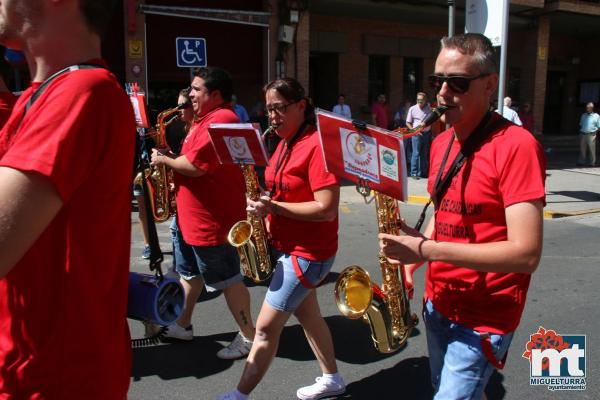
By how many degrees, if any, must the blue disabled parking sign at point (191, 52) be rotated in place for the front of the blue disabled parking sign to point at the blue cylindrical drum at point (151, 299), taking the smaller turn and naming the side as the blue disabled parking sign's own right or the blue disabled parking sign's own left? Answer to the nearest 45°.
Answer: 0° — it already faces it

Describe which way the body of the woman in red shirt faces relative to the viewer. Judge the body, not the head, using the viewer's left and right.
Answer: facing the viewer and to the left of the viewer

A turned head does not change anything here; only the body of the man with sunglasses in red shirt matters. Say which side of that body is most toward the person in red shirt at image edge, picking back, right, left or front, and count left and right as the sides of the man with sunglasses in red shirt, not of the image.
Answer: front

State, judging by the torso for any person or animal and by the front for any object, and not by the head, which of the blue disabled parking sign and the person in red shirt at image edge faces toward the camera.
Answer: the blue disabled parking sign

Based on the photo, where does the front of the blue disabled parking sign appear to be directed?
toward the camera

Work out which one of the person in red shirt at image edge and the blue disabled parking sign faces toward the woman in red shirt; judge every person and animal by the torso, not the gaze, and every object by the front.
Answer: the blue disabled parking sign

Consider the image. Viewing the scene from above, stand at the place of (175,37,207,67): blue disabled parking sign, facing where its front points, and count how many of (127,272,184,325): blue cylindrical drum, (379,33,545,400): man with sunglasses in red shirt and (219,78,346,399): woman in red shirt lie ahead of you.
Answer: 3

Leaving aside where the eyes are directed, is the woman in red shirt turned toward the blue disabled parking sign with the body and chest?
no

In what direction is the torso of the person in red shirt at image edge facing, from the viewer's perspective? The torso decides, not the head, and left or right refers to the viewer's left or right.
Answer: facing to the left of the viewer

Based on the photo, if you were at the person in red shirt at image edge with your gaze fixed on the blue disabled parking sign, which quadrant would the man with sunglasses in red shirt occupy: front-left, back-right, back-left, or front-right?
front-right

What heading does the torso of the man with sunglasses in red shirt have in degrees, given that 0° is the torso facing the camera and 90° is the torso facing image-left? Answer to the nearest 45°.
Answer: approximately 45°

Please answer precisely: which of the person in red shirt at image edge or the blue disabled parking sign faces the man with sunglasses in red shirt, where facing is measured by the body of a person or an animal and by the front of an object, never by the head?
the blue disabled parking sign

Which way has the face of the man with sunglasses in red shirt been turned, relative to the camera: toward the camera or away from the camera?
toward the camera

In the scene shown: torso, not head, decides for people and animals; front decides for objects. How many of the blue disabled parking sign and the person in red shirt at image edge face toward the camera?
1

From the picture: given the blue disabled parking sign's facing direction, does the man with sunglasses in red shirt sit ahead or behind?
ahead
